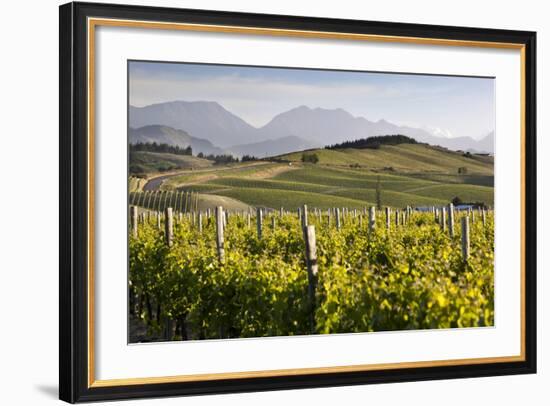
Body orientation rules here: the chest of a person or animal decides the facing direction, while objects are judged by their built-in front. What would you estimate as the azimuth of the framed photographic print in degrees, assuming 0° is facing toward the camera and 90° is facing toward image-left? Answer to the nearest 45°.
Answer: approximately 315°
